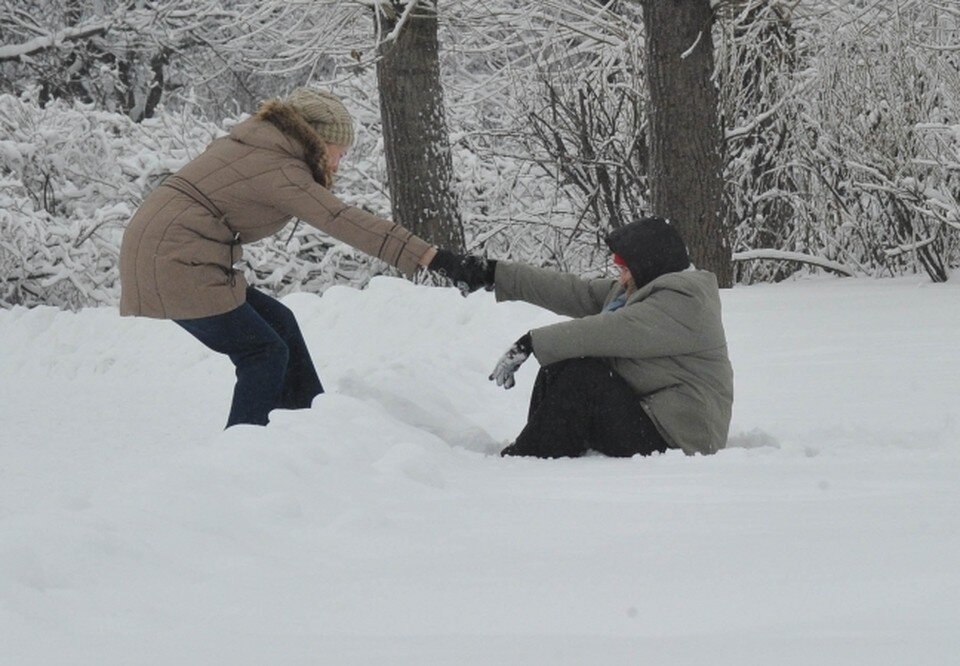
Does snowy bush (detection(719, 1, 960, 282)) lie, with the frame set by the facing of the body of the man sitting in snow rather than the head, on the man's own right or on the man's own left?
on the man's own right

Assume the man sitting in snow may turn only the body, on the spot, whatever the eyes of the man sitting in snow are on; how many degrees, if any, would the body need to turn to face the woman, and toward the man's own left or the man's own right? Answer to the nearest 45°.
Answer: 0° — they already face them

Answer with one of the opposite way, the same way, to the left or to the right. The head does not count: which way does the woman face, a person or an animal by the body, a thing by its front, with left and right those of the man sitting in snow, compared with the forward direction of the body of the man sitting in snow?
the opposite way

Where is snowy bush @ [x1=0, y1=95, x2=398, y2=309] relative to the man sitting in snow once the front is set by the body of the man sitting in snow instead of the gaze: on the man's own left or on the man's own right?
on the man's own right

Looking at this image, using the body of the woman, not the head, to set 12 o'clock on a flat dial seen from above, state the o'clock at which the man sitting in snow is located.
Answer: The man sitting in snow is roughly at 1 o'clock from the woman.

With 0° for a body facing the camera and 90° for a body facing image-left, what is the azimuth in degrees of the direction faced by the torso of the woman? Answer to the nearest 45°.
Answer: approximately 270°

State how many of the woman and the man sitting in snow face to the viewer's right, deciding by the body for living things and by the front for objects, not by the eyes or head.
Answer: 1

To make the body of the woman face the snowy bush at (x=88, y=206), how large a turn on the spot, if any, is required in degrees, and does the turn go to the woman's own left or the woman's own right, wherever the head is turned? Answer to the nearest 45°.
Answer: approximately 90° to the woman's own left

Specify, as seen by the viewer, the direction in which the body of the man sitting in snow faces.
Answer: to the viewer's left
